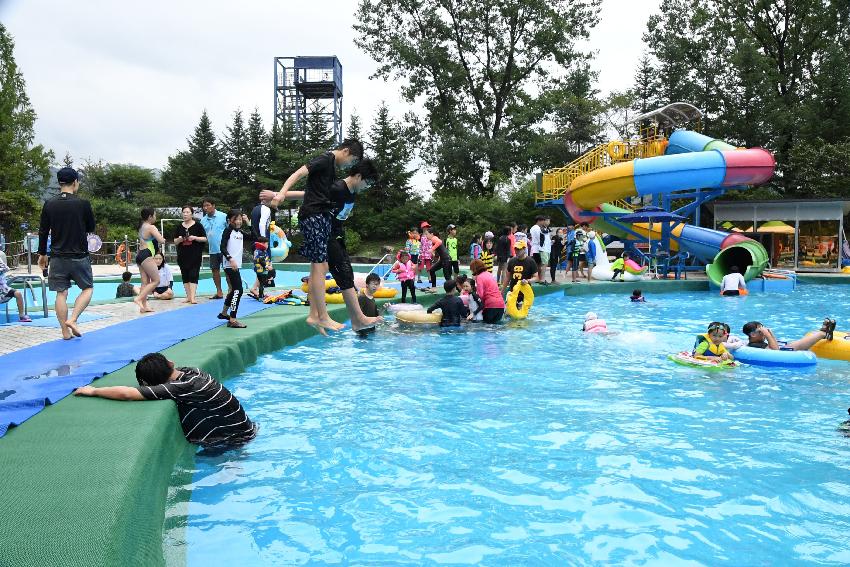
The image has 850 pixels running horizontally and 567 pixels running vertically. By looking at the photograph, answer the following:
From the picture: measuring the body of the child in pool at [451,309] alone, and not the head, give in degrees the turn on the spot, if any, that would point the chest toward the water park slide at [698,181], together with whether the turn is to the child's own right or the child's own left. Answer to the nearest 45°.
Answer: approximately 45° to the child's own right

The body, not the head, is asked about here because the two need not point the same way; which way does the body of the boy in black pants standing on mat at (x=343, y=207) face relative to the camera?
to the viewer's right

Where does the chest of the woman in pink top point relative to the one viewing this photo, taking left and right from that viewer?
facing away from the viewer and to the left of the viewer

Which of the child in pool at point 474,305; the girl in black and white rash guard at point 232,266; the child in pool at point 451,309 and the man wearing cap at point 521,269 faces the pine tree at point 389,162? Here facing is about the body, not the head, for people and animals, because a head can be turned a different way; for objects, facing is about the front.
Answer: the child in pool at point 451,309

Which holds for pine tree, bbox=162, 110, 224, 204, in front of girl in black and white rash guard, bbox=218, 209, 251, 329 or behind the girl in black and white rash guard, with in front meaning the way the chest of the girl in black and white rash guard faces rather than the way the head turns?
behind

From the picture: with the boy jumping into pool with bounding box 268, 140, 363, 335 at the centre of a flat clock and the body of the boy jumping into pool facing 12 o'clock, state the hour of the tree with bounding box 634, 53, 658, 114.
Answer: The tree is roughly at 10 o'clock from the boy jumping into pool.

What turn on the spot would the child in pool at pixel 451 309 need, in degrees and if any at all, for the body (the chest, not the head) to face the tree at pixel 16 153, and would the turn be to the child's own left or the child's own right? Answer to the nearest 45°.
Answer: approximately 45° to the child's own left

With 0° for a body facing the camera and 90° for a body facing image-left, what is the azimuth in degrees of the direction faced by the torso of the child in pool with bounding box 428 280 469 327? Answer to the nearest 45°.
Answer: approximately 180°

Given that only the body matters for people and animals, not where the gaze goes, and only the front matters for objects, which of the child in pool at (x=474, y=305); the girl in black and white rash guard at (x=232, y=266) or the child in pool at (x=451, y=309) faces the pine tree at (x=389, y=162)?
the child in pool at (x=451, y=309)

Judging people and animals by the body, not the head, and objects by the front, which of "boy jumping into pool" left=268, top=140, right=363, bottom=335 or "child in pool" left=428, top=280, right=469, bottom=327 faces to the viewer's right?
the boy jumping into pool
